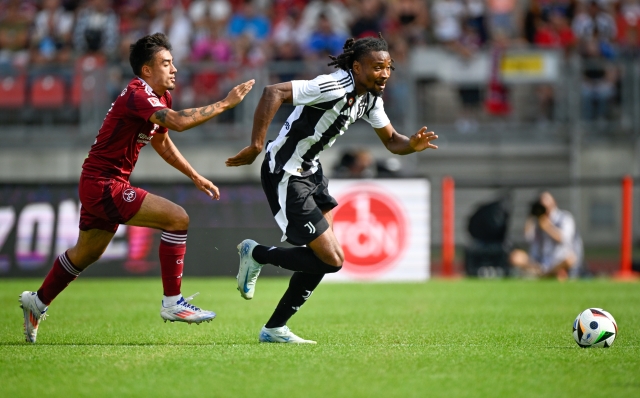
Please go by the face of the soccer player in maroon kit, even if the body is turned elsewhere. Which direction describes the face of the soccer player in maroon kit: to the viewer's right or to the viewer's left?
to the viewer's right

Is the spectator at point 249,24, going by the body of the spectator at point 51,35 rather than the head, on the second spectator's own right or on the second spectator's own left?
on the second spectator's own left

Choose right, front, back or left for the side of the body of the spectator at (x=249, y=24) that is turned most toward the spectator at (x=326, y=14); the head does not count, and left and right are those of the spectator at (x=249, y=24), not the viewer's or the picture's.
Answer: left

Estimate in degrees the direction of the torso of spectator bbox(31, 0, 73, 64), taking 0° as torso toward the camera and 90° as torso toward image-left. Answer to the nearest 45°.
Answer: approximately 0°

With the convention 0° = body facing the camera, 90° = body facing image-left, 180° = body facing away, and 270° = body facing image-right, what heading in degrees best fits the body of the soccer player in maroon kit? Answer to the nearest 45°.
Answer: approximately 270°

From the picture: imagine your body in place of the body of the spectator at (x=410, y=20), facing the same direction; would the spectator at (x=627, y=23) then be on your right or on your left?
on your left

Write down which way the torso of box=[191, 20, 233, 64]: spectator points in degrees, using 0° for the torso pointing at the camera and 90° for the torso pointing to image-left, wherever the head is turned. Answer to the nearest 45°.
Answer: approximately 0°

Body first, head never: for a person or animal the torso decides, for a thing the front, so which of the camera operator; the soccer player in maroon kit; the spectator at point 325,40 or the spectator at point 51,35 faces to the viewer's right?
the soccer player in maroon kit

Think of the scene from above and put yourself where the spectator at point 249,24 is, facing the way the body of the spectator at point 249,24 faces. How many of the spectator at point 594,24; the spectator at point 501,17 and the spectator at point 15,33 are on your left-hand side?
2
